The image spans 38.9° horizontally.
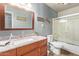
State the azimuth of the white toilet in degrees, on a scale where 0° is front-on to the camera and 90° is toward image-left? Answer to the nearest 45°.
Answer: approximately 315°

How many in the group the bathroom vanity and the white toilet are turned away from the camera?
0

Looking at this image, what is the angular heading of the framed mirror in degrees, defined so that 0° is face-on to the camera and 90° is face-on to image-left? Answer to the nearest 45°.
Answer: approximately 315°

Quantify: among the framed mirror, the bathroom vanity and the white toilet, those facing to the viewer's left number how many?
0

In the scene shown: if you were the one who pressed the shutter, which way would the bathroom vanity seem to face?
facing the viewer and to the right of the viewer

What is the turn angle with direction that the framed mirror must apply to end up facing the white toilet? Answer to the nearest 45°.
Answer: approximately 45° to its left

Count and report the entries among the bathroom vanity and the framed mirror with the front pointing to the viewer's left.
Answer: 0

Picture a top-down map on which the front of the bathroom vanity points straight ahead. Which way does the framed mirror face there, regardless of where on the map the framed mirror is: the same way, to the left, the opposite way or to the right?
the same way

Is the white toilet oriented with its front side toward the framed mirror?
no
